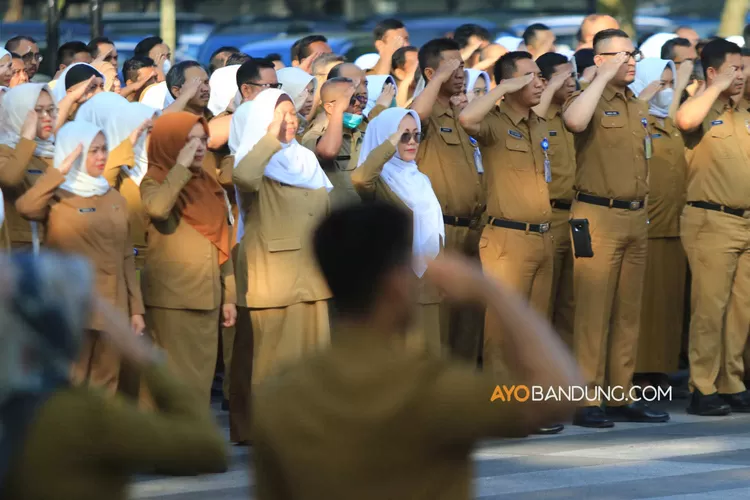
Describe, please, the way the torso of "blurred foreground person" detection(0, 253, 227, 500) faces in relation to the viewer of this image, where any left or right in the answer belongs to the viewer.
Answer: facing away from the viewer

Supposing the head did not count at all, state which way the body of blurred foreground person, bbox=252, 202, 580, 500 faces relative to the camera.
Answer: away from the camera

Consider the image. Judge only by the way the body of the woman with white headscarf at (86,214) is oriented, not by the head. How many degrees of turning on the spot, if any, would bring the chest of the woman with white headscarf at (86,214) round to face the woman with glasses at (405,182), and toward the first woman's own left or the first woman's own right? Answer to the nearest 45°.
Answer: approximately 45° to the first woman's own left

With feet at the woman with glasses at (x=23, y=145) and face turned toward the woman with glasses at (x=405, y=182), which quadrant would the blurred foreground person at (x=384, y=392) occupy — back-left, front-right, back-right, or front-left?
front-right

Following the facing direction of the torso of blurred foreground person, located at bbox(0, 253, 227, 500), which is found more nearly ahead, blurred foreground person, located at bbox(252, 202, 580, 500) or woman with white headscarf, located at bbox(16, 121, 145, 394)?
the woman with white headscarf

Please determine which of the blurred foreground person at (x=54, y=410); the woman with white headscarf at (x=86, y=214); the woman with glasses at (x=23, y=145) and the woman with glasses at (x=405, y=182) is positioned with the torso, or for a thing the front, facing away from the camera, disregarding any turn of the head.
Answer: the blurred foreground person

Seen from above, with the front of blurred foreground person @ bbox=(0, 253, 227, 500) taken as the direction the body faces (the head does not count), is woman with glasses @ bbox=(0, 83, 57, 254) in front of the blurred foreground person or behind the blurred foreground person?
in front

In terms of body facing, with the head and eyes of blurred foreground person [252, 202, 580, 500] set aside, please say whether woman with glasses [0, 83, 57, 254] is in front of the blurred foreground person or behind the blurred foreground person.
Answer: in front

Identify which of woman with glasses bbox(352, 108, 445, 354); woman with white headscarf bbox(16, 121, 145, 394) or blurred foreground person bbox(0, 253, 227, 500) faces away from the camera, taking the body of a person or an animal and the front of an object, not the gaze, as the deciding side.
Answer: the blurred foreground person

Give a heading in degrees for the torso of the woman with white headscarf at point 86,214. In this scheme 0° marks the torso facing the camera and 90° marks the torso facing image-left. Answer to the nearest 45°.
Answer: approximately 315°

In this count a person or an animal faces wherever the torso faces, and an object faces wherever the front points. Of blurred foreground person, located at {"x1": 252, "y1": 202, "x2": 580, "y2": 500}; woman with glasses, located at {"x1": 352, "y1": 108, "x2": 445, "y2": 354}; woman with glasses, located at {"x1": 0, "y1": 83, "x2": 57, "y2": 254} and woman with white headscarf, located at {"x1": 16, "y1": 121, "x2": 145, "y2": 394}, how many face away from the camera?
1

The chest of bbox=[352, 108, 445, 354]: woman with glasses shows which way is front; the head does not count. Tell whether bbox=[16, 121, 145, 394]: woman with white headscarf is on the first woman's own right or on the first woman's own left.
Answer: on the first woman's own right

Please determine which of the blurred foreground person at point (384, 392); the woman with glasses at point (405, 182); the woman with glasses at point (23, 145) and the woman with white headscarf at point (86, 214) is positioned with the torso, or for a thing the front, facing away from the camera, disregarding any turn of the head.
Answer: the blurred foreground person

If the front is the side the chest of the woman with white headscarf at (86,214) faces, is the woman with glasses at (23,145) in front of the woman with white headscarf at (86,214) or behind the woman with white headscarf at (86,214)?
behind

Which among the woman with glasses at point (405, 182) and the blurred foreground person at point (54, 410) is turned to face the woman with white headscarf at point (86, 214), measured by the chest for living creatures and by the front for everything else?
the blurred foreground person

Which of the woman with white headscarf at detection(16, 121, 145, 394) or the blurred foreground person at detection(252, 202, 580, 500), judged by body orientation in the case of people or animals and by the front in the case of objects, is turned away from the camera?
the blurred foreground person

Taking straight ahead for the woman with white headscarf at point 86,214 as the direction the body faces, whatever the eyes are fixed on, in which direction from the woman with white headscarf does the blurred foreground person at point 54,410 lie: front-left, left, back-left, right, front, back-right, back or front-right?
front-right

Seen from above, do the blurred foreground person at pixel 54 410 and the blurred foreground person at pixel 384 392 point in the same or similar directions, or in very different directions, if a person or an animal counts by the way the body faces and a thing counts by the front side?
same or similar directions

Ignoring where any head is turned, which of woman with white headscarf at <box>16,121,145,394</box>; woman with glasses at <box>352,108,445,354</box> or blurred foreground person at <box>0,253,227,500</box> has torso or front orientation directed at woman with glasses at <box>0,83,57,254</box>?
the blurred foreground person
